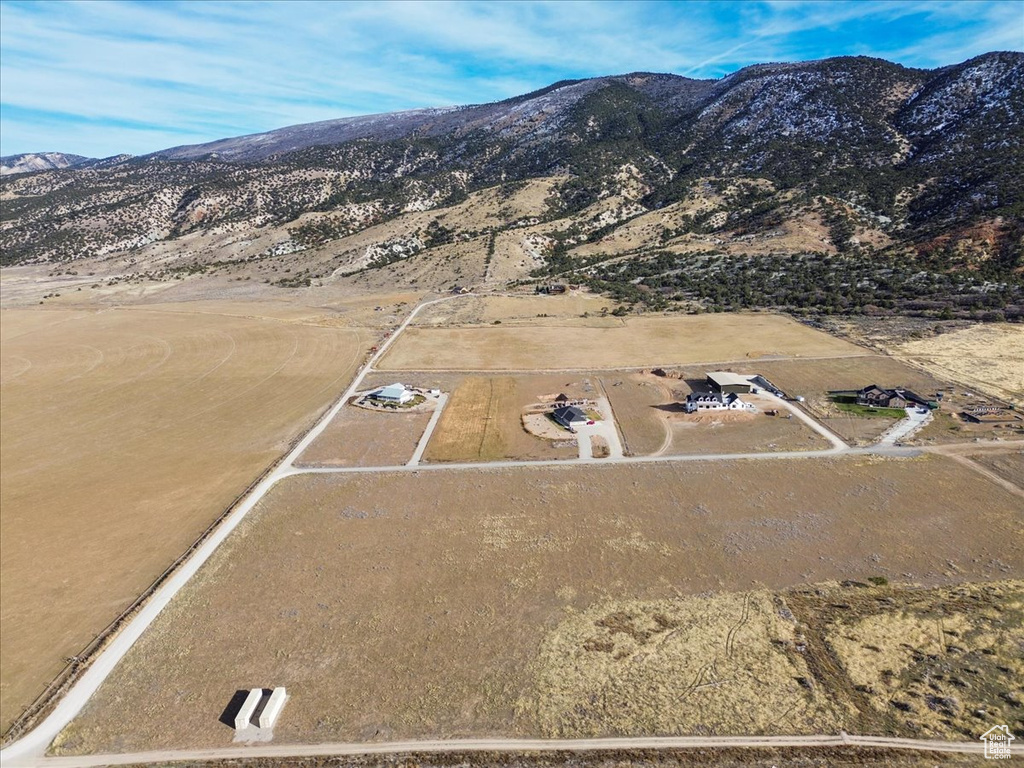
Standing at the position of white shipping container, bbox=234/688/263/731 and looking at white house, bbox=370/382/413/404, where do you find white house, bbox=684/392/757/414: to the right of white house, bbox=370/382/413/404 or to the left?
right

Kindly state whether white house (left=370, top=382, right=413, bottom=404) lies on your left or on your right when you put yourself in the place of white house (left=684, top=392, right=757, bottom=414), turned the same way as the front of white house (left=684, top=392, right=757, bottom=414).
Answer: on your right

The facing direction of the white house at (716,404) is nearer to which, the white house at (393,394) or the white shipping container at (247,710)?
the white shipping container

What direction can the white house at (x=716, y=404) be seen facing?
toward the camera

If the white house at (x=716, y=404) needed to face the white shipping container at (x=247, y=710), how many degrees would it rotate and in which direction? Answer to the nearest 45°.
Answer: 0° — it already faces it
